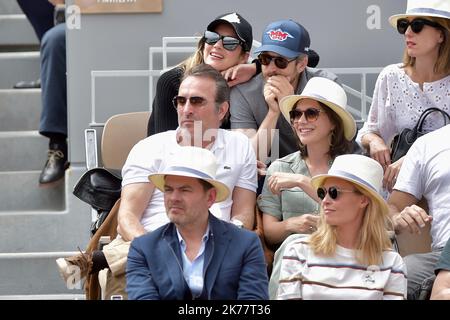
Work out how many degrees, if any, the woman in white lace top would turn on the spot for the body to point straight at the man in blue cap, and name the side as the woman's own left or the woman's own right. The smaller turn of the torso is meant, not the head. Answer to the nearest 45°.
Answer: approximately 45° to the woman's own right

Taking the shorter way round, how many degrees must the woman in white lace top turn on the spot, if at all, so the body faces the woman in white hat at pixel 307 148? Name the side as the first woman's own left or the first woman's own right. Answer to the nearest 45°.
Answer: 0° — they already face them

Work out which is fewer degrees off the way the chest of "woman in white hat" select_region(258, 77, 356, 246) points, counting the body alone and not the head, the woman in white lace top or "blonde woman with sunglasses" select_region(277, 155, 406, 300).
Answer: the blonde woman with sunglasses

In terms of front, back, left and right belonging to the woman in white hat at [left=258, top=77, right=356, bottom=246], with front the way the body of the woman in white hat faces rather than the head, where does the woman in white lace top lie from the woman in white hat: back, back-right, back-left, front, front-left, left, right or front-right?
back

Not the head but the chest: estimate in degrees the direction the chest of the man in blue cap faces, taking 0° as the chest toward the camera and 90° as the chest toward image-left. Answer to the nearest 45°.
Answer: approximately 45°
